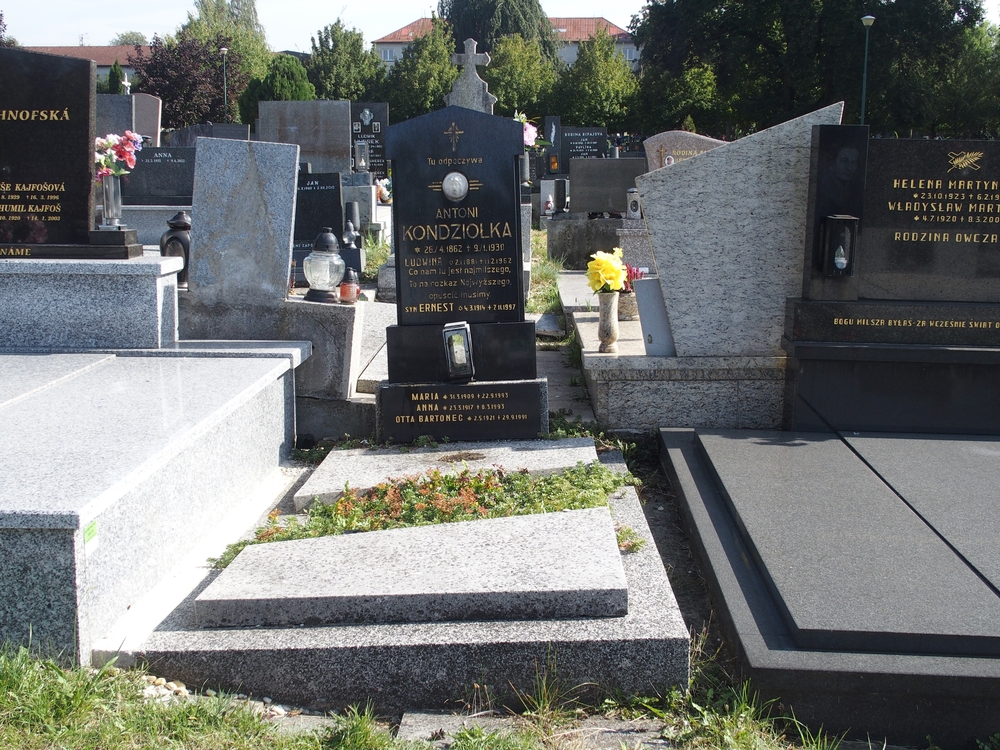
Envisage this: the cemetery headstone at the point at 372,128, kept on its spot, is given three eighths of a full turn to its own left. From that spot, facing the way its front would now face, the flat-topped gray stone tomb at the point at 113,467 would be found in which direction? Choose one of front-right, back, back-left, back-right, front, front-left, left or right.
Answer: back-right

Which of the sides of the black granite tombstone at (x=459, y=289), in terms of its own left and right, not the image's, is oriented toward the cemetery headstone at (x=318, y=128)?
back

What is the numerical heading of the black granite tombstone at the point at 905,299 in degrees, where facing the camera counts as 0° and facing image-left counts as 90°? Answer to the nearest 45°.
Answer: approximately 0°

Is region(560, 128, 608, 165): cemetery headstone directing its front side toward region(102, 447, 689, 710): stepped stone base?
yes

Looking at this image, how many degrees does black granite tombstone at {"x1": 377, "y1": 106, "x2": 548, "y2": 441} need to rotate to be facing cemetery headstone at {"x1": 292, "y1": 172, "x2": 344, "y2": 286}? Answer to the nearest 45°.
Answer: approximately 180°

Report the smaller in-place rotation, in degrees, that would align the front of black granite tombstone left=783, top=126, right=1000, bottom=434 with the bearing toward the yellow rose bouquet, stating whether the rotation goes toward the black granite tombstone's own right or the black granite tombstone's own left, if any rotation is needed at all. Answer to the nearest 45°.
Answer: approximately 90° to the black granite tombstone's own right

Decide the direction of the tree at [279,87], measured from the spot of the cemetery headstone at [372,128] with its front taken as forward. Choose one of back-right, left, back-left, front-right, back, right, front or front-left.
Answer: back

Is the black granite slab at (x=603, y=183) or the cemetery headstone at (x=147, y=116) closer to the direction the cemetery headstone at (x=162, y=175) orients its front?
the black granite slab

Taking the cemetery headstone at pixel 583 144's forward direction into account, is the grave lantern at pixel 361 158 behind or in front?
in front

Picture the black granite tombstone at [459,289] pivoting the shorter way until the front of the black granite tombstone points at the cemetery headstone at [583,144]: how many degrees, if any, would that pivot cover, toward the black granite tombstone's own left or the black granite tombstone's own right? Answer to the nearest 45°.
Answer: approximately 180°
